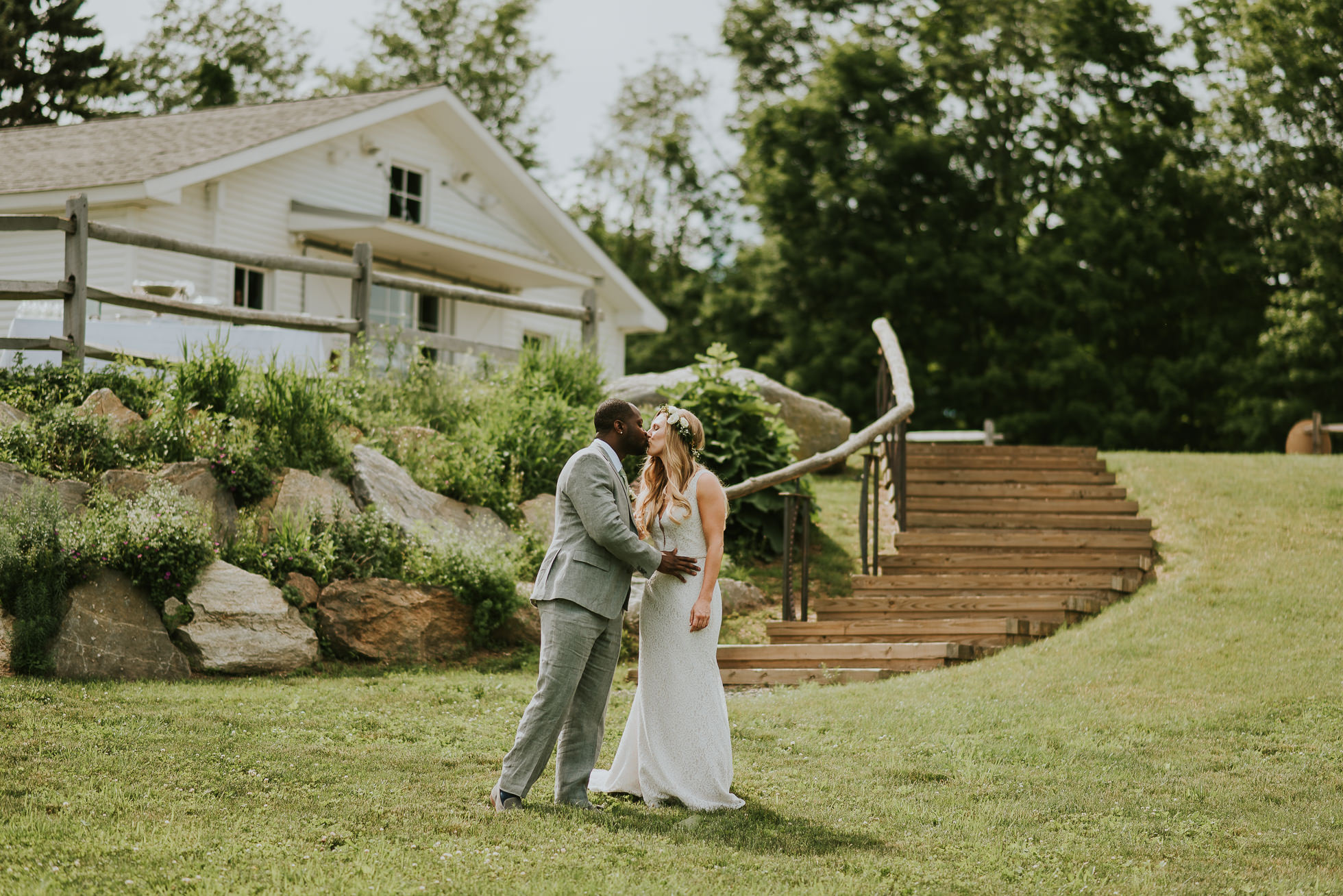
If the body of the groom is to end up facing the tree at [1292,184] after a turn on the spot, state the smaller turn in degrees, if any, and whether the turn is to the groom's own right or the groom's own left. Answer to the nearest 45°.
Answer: approximately 45° to the groom's own left

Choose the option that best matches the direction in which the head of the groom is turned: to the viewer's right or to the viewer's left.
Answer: to the viewer's right

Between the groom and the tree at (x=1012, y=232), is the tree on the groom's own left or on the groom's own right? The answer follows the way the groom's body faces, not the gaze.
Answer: on the groom's own left

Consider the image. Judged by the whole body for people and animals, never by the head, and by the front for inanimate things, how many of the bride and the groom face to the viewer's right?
1

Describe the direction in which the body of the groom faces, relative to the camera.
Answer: to the viewer's right

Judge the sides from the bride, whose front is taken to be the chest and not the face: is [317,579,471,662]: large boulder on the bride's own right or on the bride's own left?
on the bride's own right

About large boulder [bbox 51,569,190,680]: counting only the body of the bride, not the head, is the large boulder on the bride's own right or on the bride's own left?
on the bride's own right

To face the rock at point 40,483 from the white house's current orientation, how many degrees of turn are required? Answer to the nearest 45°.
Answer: approximately 45° to its right

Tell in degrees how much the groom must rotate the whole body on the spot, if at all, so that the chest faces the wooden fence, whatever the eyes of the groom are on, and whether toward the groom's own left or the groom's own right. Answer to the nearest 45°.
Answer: approximately 135° to the groom's own left

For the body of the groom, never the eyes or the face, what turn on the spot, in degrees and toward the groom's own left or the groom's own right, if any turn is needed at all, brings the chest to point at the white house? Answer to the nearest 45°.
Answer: approximately 90° to the groom's own left

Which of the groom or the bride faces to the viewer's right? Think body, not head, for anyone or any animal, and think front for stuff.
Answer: the groom

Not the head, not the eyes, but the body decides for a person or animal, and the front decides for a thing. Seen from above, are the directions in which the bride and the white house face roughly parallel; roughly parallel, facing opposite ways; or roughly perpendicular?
roughly perpendicular

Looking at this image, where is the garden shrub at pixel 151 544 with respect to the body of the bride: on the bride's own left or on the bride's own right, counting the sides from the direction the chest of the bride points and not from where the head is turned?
on the bride's own right
